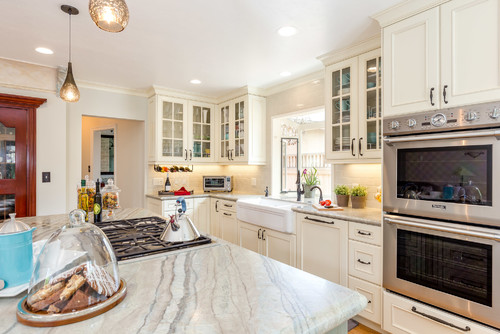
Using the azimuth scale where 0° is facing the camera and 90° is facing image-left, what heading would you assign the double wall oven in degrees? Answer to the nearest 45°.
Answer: approximately 45°

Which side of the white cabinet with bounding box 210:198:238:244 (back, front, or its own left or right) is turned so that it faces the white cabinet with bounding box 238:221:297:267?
left

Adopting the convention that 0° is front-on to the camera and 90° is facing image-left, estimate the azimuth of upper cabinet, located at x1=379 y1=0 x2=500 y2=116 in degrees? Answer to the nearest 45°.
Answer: approximately 45°

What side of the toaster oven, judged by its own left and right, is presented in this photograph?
front

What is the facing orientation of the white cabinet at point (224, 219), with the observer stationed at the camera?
facing the viewer and to the left of the viewer

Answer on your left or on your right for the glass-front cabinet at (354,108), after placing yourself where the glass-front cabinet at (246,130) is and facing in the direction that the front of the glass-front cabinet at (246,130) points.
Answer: on your left

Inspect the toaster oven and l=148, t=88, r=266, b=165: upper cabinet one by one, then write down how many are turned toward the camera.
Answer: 2

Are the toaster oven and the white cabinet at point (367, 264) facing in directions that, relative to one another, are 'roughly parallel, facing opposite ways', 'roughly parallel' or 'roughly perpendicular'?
roughly perpendicular

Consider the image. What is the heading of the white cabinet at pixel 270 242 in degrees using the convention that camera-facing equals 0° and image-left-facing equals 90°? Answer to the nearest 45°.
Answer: approximately 45°

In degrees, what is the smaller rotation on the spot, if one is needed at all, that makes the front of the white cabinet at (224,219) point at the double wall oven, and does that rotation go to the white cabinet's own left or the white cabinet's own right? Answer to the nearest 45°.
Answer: approximately 90° to the white cabinet's own left

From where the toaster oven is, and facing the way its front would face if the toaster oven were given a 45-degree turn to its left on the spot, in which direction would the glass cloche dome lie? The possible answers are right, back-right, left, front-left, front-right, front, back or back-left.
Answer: front-right

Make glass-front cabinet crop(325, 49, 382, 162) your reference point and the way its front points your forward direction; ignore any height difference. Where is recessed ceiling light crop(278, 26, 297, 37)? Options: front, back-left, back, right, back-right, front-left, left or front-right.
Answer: front

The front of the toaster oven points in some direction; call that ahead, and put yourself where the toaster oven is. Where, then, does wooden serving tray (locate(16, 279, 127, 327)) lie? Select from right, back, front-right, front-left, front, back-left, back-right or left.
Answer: front
